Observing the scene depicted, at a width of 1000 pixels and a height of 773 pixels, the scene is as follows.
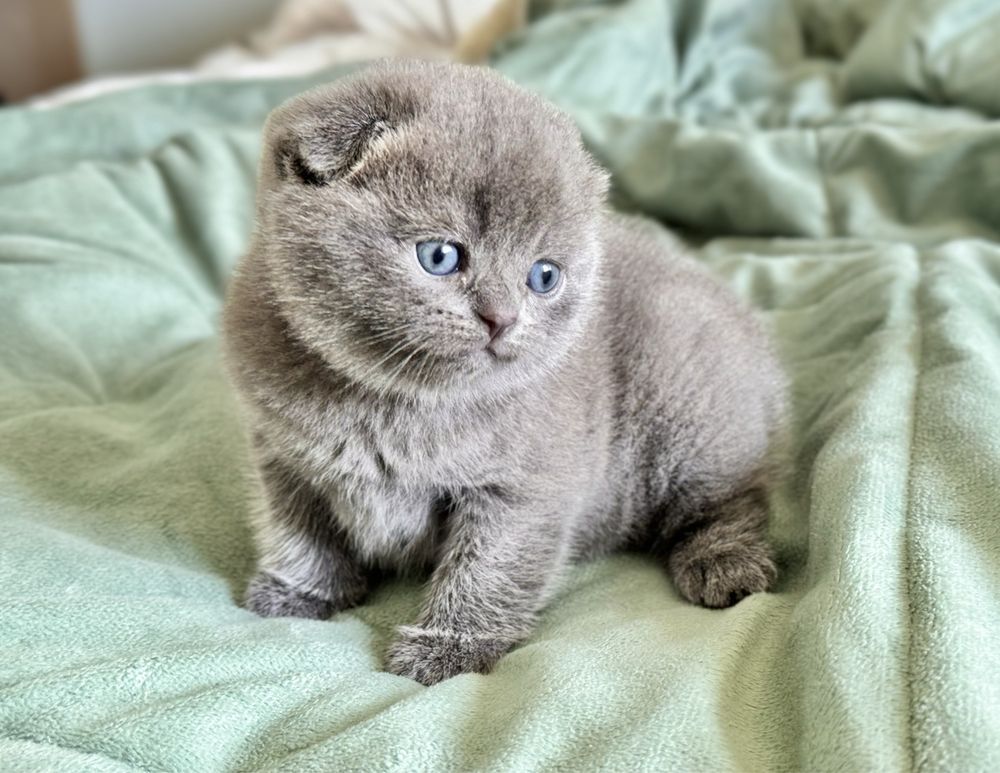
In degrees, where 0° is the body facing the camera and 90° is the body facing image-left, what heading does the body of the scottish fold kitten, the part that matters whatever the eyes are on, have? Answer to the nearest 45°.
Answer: approximately 45°
